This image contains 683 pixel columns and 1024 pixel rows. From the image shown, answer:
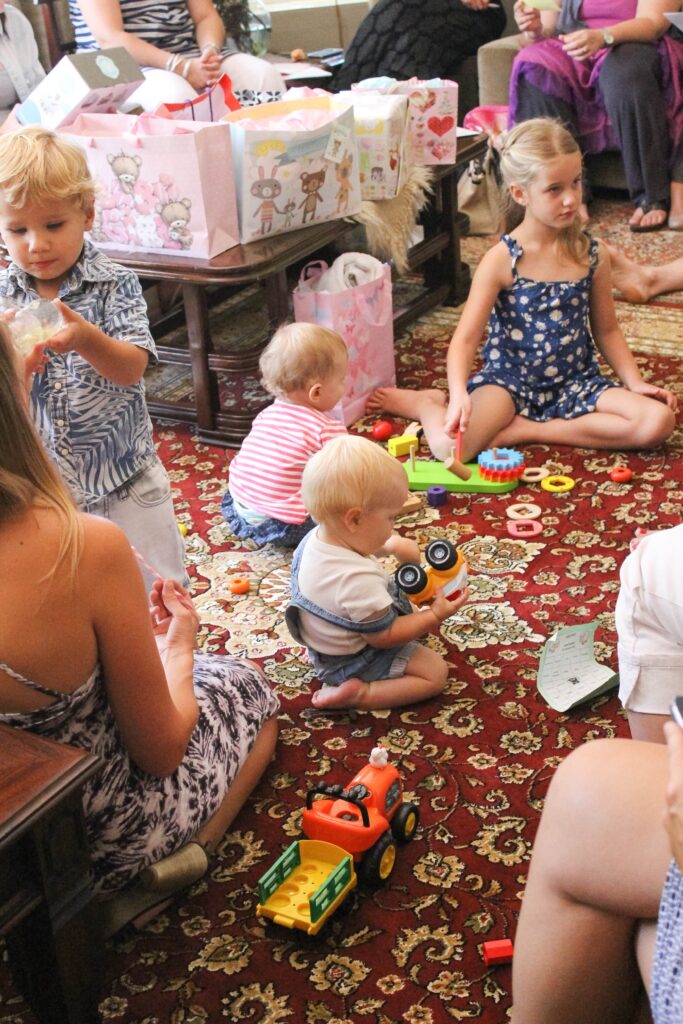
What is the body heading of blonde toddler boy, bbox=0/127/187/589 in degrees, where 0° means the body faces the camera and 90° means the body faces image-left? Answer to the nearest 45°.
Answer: approximately 45°

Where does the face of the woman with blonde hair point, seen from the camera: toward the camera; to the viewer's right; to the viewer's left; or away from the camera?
away from the camera

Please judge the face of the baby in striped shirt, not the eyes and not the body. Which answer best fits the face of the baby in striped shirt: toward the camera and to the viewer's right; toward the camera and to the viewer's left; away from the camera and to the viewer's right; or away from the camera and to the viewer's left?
away from the camera and to the viewer's right

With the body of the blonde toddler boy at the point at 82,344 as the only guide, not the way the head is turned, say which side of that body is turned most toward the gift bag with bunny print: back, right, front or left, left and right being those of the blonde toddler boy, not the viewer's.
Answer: back

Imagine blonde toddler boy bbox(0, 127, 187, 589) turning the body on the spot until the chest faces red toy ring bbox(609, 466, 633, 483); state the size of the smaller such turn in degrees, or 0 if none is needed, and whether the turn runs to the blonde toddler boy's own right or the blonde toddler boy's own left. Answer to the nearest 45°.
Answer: approximately 135° to the blonde toddler boy's own left

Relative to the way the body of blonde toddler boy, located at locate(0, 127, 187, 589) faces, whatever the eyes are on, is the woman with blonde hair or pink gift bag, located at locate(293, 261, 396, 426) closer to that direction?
the woman with blonde hair

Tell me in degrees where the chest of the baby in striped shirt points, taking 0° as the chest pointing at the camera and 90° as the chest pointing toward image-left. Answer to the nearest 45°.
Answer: approximately 225°

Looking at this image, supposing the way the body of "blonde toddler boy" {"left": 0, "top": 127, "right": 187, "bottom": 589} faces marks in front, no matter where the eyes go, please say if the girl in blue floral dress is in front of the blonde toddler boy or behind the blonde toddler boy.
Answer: behind

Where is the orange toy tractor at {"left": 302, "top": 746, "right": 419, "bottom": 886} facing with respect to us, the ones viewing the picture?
facing away from the viewer and to the right of the viewer

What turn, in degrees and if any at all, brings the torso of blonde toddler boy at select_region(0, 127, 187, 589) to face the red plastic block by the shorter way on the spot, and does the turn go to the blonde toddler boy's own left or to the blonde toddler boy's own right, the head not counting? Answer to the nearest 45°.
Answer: approximately 45° to the blonde toddler boy's own left
